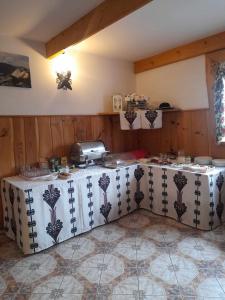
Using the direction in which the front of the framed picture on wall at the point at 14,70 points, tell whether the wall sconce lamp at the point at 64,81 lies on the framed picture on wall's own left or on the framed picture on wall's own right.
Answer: on the framed picture on wall's own left

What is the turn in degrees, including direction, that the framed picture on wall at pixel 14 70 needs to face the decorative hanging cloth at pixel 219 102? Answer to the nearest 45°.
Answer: approximately 45° to its left

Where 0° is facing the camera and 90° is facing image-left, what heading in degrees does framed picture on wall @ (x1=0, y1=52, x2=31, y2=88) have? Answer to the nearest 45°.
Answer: approximately 315°

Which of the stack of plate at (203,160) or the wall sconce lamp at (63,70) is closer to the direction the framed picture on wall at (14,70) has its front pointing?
the stack of plate

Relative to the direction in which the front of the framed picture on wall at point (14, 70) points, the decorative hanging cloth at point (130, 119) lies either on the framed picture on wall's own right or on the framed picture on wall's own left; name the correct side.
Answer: on the framed picture on wall's own left
